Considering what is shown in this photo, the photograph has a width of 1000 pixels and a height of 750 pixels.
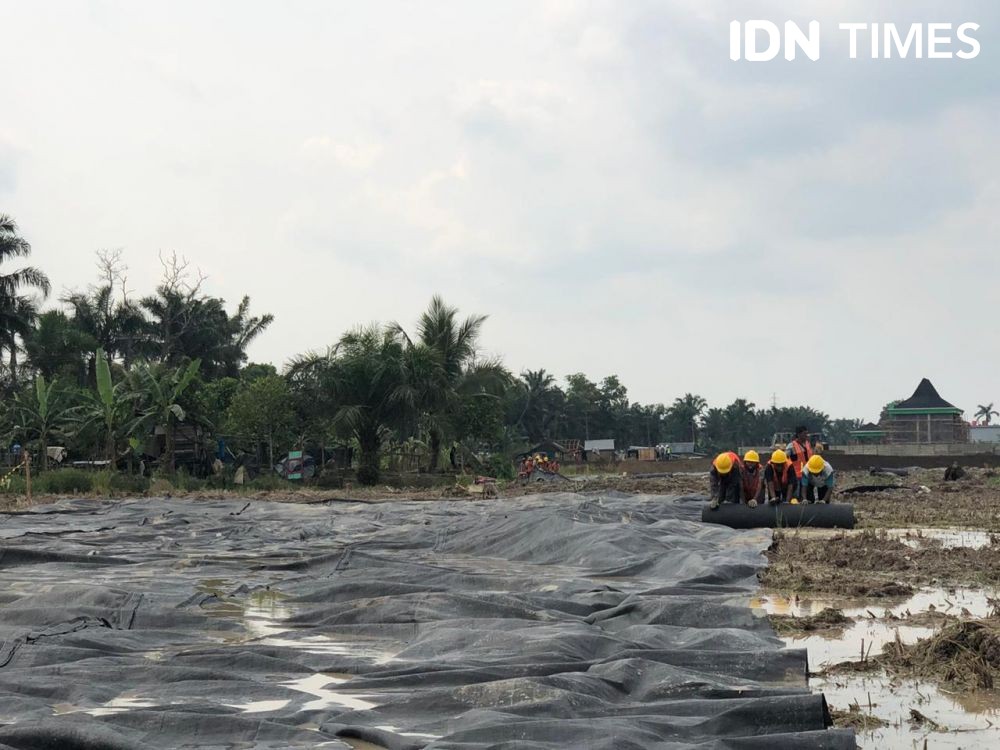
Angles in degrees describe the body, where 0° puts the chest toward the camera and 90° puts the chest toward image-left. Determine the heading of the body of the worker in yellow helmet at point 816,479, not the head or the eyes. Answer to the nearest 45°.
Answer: approximately 0°

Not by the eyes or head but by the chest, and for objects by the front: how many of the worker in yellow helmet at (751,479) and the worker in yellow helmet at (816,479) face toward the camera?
2

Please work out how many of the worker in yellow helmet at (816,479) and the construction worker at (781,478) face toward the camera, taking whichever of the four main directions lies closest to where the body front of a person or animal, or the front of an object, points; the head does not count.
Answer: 2

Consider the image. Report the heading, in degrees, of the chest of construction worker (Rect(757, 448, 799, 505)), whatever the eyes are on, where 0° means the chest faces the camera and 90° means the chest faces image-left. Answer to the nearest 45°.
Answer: approximately 0°

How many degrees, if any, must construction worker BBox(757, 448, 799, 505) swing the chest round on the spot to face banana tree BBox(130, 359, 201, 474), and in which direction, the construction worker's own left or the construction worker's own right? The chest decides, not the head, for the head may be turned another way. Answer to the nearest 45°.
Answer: approximately 135° to the construction worker's own right

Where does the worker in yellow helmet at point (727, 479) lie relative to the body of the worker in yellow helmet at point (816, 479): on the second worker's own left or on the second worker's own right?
on the second worker's own right
